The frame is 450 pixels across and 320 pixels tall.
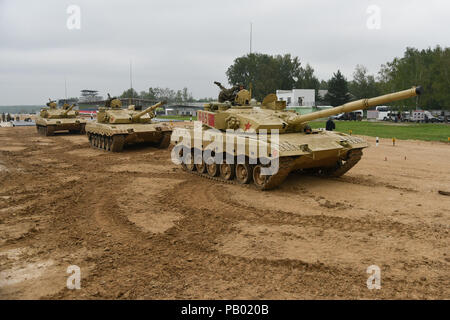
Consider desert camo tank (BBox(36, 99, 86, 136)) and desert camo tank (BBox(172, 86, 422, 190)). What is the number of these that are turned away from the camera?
0

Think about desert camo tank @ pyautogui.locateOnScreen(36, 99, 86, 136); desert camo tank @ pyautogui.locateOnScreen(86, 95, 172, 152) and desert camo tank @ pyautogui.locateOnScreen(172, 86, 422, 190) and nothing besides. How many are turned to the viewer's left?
0

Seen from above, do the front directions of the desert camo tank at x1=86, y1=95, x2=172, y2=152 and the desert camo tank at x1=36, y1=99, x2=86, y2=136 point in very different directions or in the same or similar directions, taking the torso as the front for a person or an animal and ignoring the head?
same or similar directions

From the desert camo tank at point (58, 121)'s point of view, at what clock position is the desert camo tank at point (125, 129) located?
the desert camo tank at point (125, 129) is roughly at 1 o'clock from the desert camo tank at point (58, 121).

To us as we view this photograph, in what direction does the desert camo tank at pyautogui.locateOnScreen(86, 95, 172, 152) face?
facing the viewer and to the right of the viewer

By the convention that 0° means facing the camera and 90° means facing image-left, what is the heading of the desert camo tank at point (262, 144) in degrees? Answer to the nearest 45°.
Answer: approximately 315°

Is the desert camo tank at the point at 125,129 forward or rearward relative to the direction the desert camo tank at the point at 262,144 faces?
rearward

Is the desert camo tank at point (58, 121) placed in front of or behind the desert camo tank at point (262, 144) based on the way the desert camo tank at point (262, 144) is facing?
behind

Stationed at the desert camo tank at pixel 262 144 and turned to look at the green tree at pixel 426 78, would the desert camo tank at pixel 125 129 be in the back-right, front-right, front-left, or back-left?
front-left

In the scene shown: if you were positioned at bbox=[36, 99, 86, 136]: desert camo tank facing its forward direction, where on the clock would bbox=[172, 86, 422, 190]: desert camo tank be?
bbox=[172, 86, 422, 190]: desert camo tank is roughly at 1 o'clock from bbox=[36, 99, 86, 136]: desert camo tank.

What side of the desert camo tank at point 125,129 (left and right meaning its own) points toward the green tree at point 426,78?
left

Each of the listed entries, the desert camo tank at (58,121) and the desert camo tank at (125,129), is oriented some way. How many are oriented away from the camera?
0

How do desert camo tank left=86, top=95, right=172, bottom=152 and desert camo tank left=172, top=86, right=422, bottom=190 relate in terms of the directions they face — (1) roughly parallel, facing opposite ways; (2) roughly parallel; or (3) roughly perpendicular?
roughly parallel

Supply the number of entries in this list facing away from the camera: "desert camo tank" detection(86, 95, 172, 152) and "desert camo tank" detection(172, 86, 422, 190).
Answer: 0
